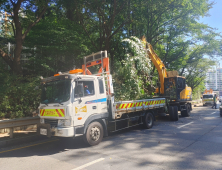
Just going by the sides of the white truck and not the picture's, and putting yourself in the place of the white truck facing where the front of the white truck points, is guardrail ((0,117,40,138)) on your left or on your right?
on your right

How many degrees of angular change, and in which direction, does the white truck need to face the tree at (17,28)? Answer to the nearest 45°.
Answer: approximately 90° to its right

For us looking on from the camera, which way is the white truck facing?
facing the viewer and to the left of the viewer

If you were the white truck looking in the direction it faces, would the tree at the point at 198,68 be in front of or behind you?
behind

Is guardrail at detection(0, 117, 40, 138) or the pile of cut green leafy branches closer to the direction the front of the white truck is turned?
the guardrail

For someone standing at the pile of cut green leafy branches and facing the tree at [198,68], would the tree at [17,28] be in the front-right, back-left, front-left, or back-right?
back-left
